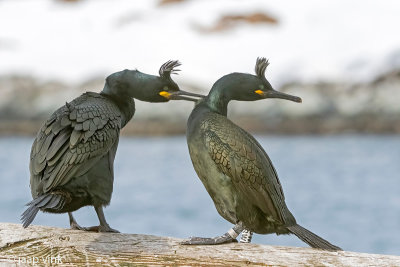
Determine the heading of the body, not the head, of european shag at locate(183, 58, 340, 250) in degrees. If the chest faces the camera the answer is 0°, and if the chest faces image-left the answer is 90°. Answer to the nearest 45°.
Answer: approximately 90°
